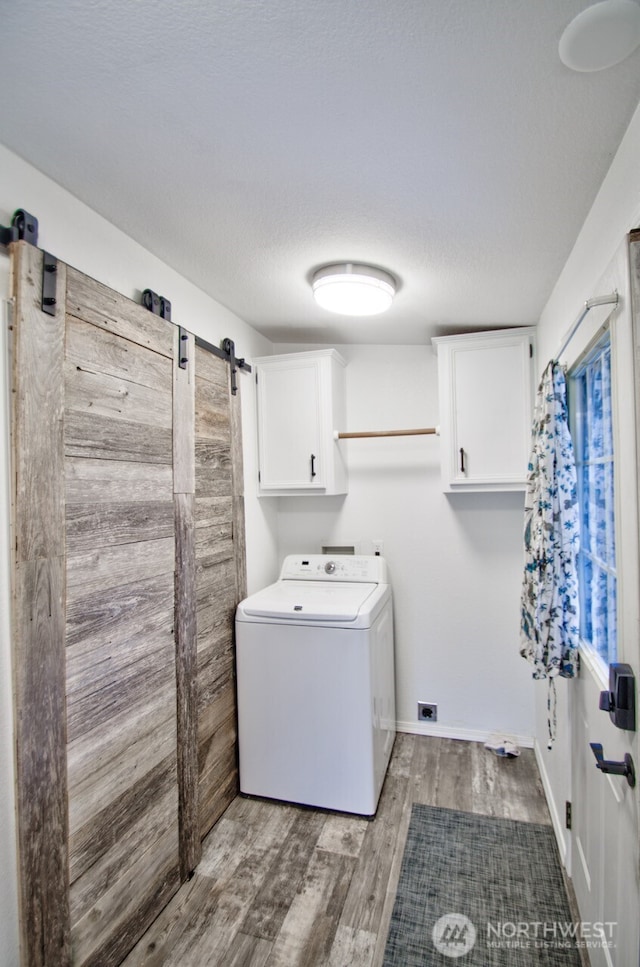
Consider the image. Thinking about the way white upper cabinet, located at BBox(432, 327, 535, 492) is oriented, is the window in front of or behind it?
in front

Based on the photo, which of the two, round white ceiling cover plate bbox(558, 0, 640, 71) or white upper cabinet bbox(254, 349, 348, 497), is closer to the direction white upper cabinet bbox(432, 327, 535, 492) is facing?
the round white ceiling cover plate

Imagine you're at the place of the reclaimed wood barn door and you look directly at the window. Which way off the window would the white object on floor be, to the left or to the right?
left

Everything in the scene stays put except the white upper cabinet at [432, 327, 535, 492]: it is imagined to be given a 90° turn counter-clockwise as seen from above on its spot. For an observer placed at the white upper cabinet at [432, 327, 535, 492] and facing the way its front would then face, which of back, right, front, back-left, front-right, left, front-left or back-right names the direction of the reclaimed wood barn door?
back-right

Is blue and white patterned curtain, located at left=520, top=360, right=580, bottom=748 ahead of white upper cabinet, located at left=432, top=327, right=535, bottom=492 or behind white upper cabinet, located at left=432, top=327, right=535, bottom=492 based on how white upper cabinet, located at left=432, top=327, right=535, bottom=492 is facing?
ahead

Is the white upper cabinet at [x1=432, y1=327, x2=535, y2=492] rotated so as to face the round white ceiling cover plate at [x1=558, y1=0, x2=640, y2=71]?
yes

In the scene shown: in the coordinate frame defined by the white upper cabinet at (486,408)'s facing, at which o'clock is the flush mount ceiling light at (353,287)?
The flush mount ceiling light is roughly at 1 o'clock from the white upper cabinet.

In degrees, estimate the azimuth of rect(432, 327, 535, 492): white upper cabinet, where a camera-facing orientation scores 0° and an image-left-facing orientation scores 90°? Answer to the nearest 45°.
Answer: approximately 0°
